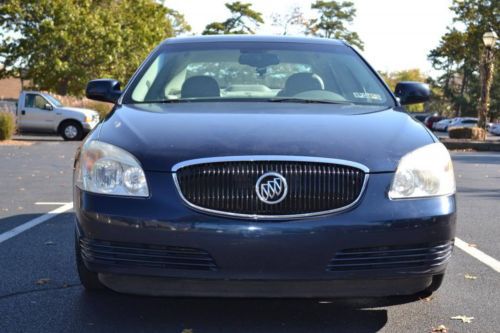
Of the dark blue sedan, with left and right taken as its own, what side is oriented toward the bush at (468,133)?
back

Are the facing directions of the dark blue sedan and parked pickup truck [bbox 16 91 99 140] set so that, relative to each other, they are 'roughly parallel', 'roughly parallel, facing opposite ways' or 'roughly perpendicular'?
roughly perpendicular

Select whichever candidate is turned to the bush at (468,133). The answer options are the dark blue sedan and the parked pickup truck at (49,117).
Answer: the parked pickup truck

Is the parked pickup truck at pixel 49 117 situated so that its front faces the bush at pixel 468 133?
yes

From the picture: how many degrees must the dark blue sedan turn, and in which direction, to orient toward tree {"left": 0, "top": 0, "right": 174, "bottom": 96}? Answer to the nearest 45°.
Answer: approximately 180°

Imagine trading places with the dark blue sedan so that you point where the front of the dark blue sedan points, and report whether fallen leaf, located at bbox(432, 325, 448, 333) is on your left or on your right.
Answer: on your left

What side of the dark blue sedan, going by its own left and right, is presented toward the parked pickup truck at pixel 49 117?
back

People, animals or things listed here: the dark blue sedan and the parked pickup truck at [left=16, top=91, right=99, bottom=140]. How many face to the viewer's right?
1

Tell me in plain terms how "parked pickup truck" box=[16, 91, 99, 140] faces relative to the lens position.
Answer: facing to the right of the viewer

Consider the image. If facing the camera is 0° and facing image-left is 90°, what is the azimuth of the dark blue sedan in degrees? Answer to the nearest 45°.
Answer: approximately 0°

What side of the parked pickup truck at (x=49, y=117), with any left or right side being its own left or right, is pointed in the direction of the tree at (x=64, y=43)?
left
